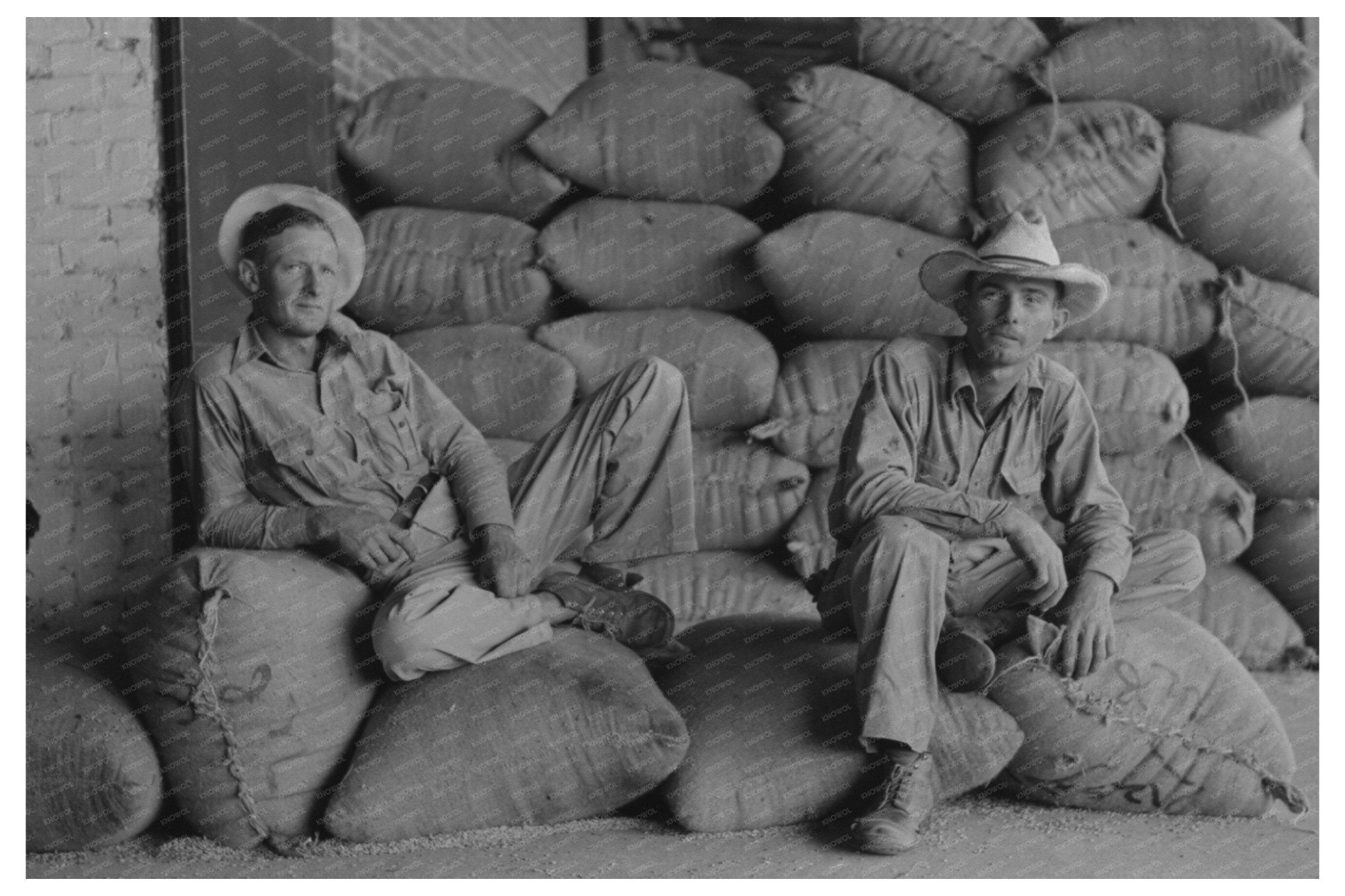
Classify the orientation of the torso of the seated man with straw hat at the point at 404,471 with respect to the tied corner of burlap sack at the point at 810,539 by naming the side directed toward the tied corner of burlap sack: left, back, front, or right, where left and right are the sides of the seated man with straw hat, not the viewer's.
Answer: left

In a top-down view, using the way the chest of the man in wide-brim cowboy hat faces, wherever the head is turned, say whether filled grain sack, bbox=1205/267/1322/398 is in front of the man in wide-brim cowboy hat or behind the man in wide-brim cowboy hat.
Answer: behind

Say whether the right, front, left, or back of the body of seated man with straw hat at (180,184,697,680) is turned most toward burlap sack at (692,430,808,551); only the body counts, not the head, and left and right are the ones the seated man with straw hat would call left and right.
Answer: left

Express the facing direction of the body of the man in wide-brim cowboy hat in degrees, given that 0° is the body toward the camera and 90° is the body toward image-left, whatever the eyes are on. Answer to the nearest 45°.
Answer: approximately 0°

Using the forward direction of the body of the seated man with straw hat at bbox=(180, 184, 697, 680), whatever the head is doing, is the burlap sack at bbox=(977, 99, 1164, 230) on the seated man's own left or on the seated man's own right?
on the seated man's own left

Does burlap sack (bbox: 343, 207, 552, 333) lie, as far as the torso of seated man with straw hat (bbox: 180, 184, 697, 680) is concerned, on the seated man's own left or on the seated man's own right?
on the seated man's own left

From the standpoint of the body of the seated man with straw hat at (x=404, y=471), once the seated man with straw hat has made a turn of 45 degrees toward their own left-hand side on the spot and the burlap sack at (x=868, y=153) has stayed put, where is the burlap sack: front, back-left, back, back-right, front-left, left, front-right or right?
front-left

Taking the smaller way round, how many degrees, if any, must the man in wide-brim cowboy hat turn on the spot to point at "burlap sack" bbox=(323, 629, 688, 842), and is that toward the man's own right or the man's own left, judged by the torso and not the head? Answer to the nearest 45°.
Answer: approximately 45° to the man's own right
